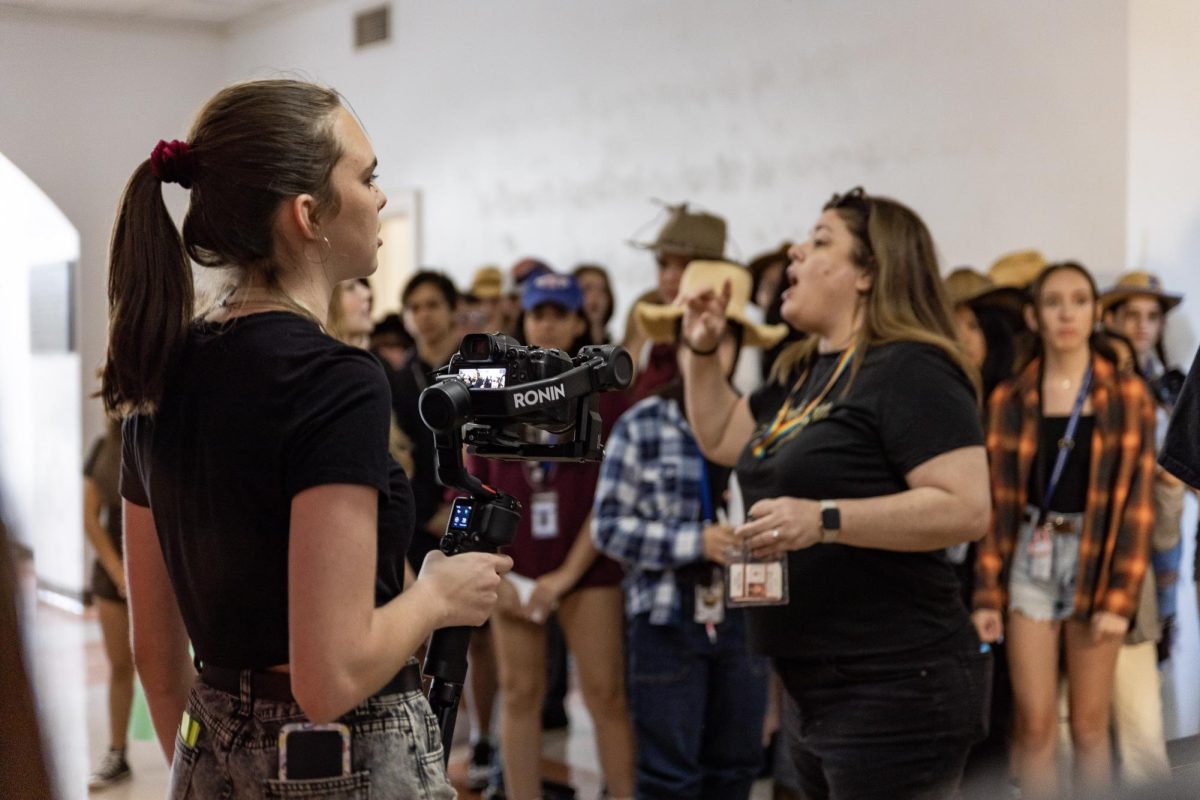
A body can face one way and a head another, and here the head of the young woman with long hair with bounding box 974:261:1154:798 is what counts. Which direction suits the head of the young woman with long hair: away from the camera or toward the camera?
toward the camera

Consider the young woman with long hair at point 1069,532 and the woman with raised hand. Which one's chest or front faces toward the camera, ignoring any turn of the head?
the young woman with long hair

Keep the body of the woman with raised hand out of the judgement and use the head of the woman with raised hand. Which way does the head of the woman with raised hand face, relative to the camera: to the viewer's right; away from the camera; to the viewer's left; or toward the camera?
to the viewer's left

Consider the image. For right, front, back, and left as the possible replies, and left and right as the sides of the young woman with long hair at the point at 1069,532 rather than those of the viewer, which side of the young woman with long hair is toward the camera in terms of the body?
front

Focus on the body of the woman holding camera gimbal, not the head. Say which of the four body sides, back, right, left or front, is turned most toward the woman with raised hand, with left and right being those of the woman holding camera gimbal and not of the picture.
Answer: front

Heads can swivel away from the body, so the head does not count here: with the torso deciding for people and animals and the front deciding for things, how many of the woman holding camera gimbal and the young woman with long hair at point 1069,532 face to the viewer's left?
0

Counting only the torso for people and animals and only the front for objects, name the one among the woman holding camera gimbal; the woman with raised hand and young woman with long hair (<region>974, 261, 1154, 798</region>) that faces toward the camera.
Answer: the young woman with long hair

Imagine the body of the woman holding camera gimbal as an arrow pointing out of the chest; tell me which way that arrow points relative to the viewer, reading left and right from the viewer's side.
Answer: facing away from the viewer and to the right of the viewer

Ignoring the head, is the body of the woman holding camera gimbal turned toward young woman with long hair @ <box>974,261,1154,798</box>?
yes

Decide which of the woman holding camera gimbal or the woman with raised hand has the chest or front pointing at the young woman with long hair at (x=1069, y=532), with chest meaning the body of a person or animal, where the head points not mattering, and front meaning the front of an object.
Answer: the woman holding camera gimbal

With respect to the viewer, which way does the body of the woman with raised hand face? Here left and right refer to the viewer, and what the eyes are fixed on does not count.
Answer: facing to the left of the viewer
